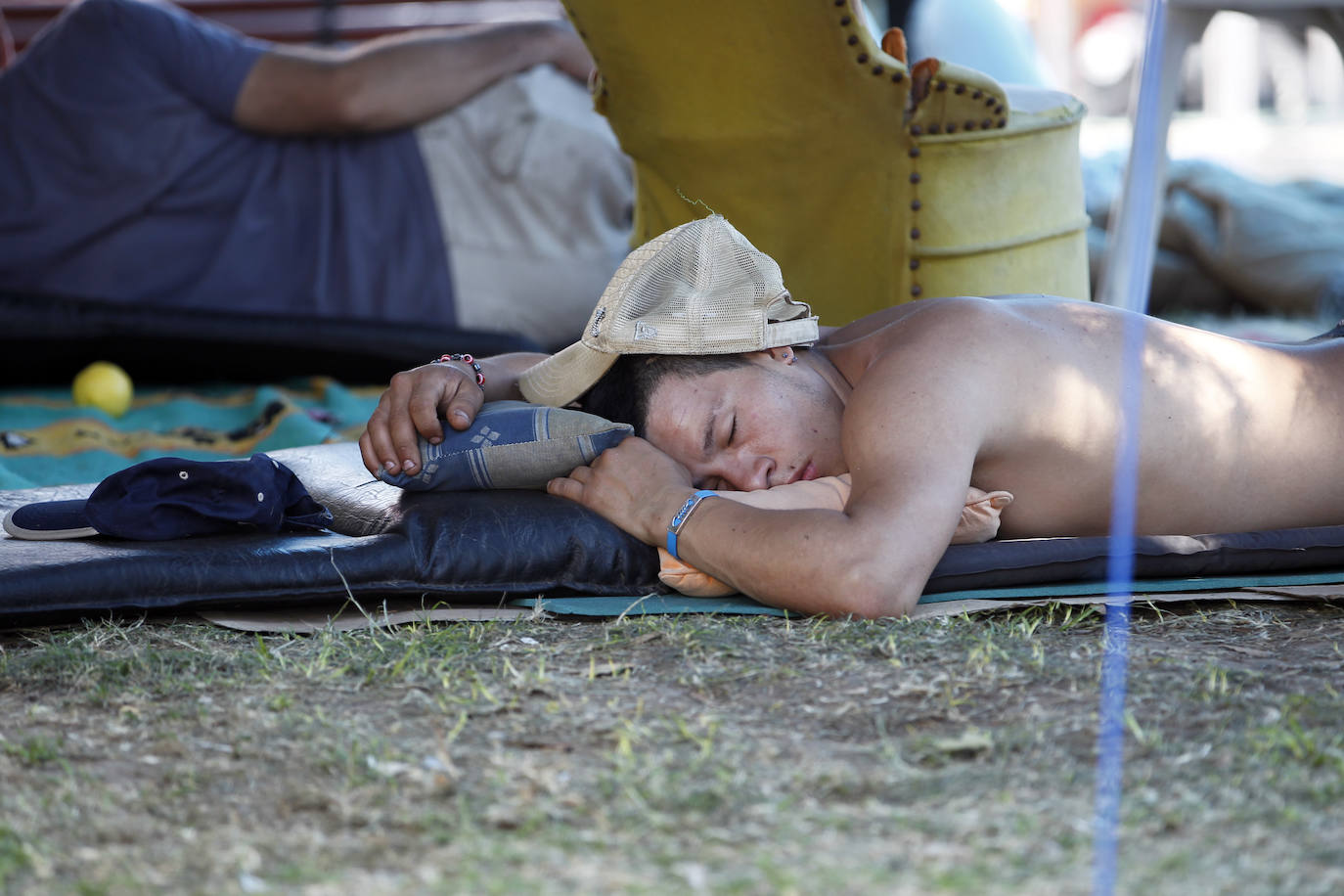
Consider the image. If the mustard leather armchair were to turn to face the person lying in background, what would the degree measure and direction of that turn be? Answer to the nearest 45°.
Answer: approximately 90° to its left

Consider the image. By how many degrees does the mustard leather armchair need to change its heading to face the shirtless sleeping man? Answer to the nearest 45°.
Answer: approximately 135° to its right

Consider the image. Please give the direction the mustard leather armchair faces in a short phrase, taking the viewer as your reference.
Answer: facing away from the viewer and to the right of the viewer

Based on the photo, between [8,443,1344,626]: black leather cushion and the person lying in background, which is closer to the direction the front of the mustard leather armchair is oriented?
the black leather cushion
